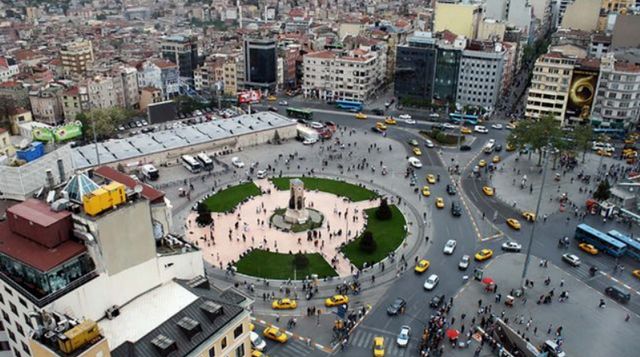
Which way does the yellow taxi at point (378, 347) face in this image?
toward the camera

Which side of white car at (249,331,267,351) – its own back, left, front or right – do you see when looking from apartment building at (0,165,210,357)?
right

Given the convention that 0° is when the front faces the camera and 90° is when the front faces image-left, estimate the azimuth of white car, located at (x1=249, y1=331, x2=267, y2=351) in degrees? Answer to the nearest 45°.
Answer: approximately 315°

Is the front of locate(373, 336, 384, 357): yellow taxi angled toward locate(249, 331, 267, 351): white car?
no

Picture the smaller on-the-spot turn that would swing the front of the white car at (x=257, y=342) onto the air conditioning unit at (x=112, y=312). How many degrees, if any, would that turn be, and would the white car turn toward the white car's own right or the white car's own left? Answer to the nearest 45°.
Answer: approximately 90° to the white car's own right

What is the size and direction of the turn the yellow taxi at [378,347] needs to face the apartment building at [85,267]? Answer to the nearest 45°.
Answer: approximately 45° to its right
